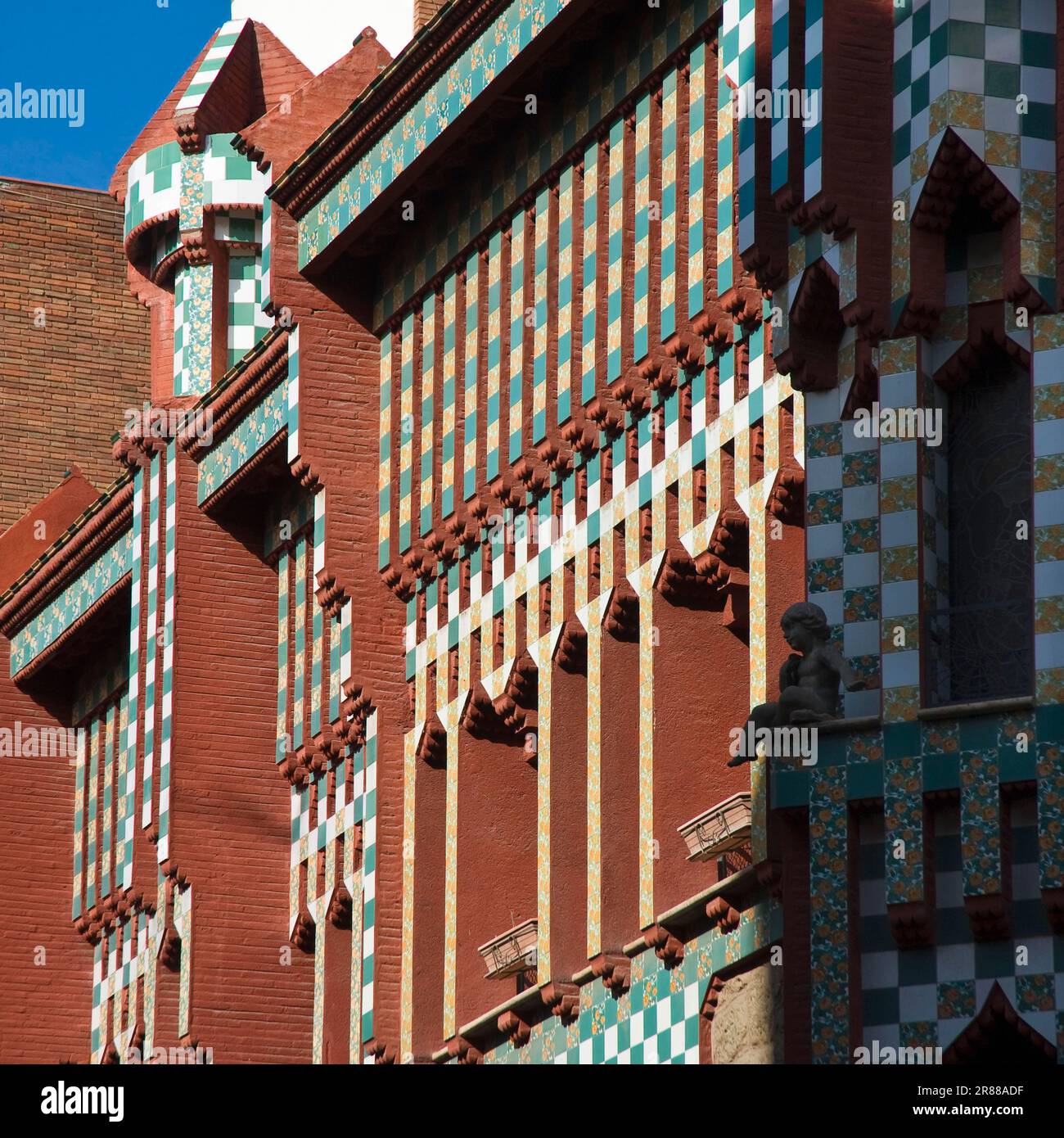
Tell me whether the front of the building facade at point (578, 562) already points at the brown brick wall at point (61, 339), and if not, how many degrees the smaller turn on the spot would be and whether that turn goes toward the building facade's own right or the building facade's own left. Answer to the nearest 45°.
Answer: approximately 135° to the building facade's own right

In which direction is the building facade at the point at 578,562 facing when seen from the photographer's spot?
facing the viewer and to the left of the viewer
